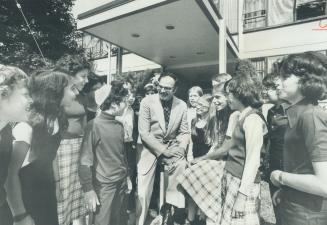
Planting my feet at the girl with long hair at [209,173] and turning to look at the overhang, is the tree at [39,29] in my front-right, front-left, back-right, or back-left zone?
front-left

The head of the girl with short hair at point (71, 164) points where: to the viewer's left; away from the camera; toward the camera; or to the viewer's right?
to the viewer's right

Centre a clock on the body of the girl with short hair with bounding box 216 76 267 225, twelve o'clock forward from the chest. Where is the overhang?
The overhang is roughly at 2 o'clock from the girl with short hair.

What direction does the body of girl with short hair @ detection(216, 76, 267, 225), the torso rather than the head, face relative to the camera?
to the viewer's left

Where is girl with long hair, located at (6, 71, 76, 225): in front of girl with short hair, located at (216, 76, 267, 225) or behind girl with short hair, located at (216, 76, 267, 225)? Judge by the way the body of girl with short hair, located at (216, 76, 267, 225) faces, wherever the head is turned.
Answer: in front

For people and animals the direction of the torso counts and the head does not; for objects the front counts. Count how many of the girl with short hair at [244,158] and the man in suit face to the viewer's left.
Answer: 1

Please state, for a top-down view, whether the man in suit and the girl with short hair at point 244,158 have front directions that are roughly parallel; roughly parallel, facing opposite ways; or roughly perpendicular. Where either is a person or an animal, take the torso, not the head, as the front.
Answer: roughly perpendicular

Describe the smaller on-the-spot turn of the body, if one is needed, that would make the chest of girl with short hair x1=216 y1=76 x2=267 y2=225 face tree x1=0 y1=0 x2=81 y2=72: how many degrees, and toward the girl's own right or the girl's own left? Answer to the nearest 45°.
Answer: approximately 45° to the girl's own right

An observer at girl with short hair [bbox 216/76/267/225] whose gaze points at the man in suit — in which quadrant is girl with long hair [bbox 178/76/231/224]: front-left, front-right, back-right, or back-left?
front-right

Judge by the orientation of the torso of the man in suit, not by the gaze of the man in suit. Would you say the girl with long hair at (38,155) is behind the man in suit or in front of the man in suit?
in front

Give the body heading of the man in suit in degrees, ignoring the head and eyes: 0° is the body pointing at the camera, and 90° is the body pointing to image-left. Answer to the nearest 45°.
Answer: approximately 0°
